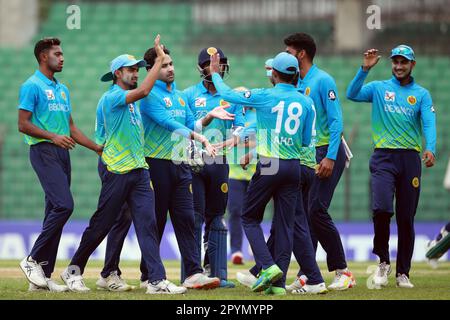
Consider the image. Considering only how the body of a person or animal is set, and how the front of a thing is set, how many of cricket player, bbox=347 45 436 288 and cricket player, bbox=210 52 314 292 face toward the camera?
1

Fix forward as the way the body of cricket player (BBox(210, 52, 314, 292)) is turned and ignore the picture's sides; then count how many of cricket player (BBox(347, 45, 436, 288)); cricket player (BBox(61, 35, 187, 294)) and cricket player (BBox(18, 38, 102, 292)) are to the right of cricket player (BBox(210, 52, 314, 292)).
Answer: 1

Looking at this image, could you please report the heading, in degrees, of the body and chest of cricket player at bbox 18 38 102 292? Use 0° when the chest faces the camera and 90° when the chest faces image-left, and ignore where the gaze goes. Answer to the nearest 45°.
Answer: approximately 315°

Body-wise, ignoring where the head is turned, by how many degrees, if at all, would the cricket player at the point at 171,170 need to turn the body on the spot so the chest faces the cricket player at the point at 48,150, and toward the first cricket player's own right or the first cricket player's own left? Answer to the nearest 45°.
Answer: approximately 135° to the first cricket player's own right

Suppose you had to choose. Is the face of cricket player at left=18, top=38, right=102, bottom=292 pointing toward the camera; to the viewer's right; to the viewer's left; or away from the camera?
to the viewer's right

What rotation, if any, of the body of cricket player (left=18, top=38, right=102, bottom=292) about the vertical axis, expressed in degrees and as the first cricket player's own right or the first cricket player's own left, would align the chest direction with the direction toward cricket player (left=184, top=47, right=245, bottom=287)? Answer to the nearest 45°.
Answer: approximately 45° to the first cricket player's own left

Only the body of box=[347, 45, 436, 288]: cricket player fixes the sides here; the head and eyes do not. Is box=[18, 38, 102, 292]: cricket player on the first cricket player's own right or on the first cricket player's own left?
on the first cricket player's own right

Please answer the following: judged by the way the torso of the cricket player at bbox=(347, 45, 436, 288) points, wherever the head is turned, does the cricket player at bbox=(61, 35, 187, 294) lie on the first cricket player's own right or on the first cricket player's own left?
on the first cricket player's own right
